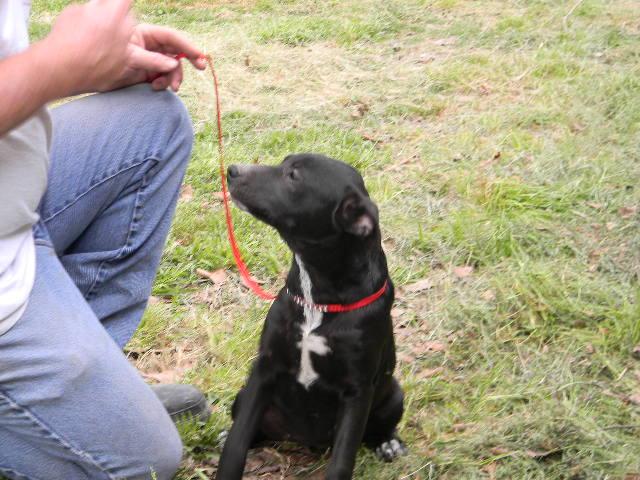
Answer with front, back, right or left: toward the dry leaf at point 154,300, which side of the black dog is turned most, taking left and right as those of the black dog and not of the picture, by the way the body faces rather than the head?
right

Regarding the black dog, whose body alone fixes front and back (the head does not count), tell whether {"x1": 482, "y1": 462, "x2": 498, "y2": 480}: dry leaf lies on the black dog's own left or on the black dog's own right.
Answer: on the black dog's own left

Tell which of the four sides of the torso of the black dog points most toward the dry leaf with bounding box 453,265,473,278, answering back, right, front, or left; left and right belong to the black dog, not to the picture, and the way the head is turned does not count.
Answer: back

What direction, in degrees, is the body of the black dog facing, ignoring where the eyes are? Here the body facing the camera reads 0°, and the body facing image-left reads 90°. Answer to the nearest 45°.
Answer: approximately 45°

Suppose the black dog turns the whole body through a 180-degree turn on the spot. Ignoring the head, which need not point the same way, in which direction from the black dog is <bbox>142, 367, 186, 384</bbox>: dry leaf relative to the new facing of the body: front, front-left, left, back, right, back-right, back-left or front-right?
left

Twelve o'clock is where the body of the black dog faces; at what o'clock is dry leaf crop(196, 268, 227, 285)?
The dry leaf is roughly at 4 o'clock from the black dog.

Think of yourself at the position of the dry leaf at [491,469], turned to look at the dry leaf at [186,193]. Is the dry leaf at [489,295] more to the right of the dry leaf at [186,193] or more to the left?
right

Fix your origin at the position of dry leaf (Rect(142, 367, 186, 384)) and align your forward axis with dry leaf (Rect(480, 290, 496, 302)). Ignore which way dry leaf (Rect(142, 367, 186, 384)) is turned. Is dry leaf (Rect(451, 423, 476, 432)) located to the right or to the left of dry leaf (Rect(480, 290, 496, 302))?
right

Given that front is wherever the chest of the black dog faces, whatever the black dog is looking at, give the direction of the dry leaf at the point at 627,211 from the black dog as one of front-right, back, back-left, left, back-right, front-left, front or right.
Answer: back

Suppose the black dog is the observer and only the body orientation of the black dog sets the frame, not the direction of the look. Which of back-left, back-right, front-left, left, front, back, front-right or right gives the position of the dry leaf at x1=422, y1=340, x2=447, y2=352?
back

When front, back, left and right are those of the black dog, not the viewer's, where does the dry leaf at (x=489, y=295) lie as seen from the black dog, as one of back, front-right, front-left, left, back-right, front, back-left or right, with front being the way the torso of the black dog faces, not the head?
back

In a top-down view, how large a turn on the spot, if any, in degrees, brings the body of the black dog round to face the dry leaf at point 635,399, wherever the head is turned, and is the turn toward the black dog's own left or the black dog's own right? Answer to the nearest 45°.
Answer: approximately 135° to the black dog's own left
